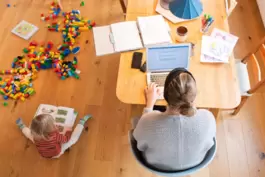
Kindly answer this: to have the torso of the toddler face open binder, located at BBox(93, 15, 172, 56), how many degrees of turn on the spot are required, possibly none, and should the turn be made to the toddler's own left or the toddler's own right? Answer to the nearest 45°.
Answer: approximately 90° to the toddler's own right

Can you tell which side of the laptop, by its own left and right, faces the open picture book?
right

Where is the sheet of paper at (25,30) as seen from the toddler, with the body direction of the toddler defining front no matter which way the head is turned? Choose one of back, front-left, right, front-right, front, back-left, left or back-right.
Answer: front

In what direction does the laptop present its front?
toward the camera

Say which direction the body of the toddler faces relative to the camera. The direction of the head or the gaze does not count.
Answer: away from the camera

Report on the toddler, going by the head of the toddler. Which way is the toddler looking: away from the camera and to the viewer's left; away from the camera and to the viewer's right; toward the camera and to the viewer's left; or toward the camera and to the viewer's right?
away from the camera and to the viewer's right

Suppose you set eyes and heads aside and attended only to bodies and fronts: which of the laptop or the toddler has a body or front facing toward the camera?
the laptop

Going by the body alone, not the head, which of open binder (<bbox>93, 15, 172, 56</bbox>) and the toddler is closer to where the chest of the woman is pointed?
the open binder

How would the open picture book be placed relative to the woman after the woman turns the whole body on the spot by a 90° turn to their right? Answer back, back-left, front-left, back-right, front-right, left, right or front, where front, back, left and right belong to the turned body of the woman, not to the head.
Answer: back-left

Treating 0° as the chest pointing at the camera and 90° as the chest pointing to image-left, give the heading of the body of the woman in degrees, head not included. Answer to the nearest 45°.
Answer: approximately 180°

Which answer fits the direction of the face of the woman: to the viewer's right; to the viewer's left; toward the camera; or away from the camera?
away from the camera

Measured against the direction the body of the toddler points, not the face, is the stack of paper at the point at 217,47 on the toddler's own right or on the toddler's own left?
on the toddler's own right

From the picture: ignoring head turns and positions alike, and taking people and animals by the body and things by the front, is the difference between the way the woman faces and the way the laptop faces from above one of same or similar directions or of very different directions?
very different directions

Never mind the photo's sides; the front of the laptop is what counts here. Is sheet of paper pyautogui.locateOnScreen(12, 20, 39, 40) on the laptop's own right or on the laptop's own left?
on the laptop's own right

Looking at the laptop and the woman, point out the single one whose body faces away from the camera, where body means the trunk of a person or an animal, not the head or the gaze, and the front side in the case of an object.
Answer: the woman
